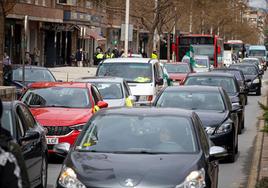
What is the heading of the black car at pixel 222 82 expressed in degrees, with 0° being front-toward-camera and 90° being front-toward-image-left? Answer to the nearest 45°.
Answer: approximately 0°

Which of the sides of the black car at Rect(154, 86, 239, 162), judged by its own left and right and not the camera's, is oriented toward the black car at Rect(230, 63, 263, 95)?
back

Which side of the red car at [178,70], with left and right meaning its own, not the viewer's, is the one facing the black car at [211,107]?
front

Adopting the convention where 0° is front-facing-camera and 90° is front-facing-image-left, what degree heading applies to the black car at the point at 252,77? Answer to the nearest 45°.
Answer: approximately 0°

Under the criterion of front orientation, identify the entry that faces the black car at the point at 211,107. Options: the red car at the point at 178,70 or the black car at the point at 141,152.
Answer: the red car

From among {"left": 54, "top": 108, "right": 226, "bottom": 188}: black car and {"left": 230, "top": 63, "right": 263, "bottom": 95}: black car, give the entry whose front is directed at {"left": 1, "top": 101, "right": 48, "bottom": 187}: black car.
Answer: {"left": 230, "top": 63, "right": 263, "bottom": 95}: black car

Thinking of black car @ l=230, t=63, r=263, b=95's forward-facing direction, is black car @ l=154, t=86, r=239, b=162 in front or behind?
in front

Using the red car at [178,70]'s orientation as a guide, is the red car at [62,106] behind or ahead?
ahead

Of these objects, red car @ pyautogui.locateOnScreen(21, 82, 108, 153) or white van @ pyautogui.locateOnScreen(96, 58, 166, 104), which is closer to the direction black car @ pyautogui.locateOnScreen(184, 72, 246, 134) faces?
the red car
